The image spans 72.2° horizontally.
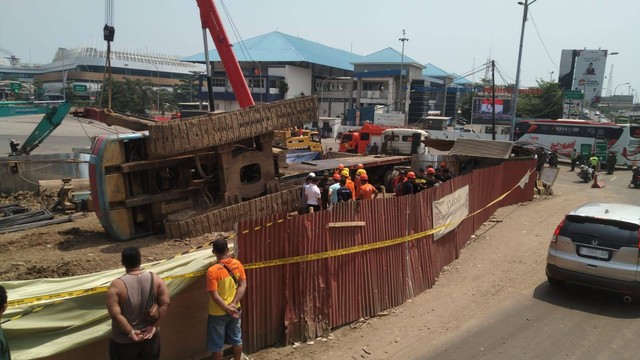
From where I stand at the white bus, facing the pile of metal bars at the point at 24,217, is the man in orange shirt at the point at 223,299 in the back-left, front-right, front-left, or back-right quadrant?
front-left

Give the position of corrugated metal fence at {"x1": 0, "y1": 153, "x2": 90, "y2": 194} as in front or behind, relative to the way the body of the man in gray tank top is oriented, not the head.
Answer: in front

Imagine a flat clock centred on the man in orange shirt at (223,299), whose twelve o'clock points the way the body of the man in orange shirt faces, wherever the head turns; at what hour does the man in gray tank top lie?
The man in gray tank top is roughly at 9 o'clock from the man in orange shirt.

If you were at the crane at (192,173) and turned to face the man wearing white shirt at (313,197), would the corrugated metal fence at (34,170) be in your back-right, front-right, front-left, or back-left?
back-left

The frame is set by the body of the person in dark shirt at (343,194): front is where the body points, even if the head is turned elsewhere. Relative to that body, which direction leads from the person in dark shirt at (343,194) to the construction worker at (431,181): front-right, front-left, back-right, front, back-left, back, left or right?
front-right

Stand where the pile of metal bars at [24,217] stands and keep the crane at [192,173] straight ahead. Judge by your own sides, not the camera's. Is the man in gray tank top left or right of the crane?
right

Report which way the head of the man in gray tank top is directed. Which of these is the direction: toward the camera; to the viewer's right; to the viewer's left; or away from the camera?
away from the camera

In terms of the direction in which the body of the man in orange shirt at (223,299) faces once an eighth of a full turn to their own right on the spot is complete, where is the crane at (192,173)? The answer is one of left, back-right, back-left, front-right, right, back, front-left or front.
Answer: front

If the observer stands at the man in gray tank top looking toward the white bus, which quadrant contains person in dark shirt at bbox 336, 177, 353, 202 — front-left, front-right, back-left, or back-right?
front-left

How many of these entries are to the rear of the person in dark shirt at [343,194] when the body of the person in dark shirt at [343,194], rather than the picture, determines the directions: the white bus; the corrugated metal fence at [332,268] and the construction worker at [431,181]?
1

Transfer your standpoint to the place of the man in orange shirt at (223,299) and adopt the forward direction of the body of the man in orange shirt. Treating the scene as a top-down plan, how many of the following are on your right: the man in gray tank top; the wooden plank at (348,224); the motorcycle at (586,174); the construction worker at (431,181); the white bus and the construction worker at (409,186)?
5

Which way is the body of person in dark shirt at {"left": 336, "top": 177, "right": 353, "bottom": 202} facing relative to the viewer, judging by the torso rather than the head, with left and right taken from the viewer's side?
facing away from the viewer

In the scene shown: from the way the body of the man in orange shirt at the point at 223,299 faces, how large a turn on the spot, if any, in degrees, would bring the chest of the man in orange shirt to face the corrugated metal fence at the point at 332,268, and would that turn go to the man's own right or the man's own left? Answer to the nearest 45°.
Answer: approximately 90° to the man's own right

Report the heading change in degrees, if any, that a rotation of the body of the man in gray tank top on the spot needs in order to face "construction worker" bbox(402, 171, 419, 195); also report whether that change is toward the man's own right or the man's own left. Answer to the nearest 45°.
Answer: approximately 45° to the man's own right

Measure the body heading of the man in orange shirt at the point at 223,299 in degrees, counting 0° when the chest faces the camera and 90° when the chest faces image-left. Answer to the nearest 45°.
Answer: approximately 135°

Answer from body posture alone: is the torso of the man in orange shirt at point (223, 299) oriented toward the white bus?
no

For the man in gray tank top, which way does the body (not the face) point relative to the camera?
away from the camera
